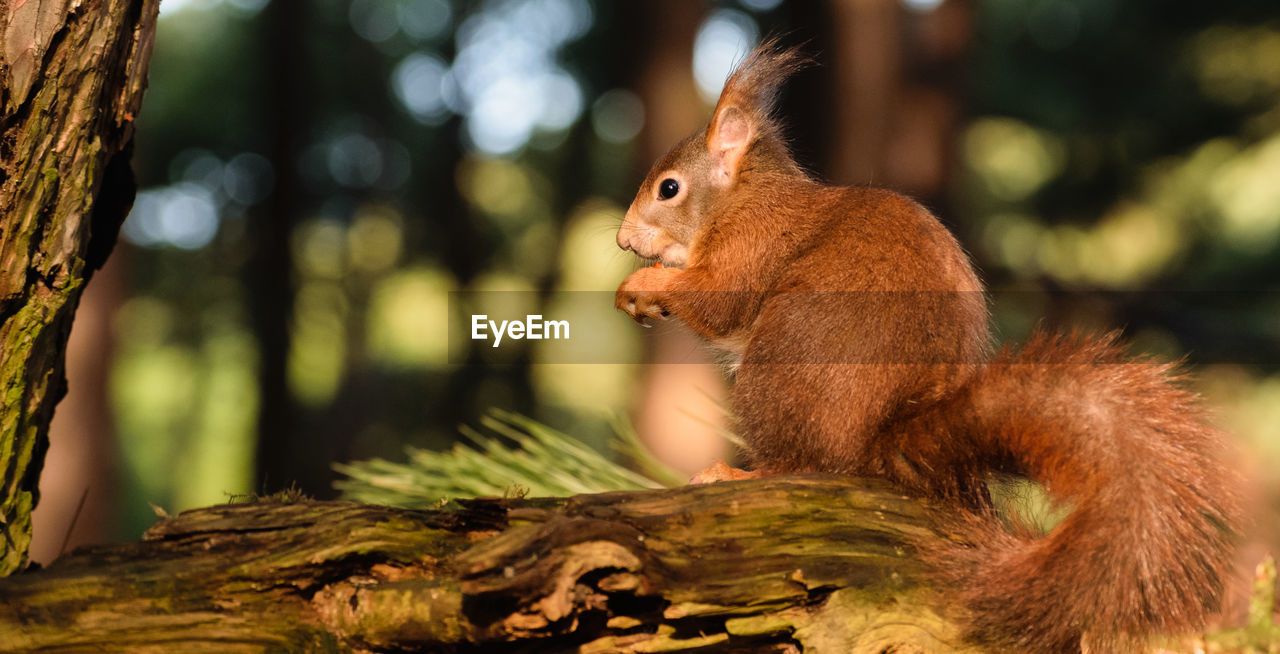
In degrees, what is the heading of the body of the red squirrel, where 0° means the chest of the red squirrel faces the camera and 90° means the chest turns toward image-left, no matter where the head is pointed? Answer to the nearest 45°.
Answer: approximately 90°

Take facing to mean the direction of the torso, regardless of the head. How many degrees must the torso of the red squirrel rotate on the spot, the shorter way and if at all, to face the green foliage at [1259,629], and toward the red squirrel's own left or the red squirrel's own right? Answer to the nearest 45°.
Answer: approximately 135° to the red squirrel's own left

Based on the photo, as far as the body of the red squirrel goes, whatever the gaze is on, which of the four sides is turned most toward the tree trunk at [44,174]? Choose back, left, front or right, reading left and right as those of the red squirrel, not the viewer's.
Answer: front

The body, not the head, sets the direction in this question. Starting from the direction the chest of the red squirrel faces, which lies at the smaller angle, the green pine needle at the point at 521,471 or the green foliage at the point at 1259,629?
the green pine needle
